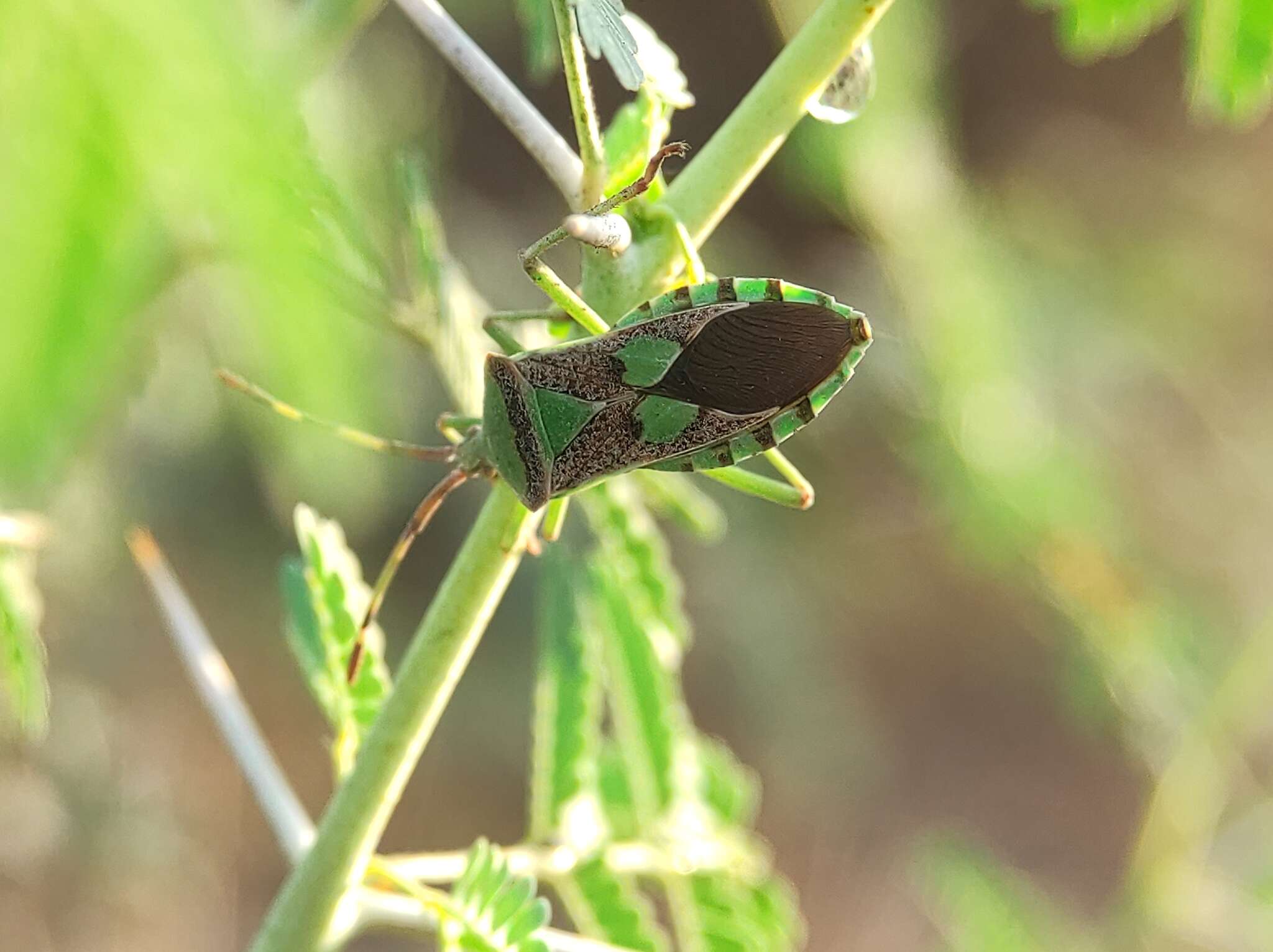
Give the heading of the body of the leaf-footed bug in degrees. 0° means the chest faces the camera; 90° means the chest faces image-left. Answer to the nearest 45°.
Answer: approximately 90°
